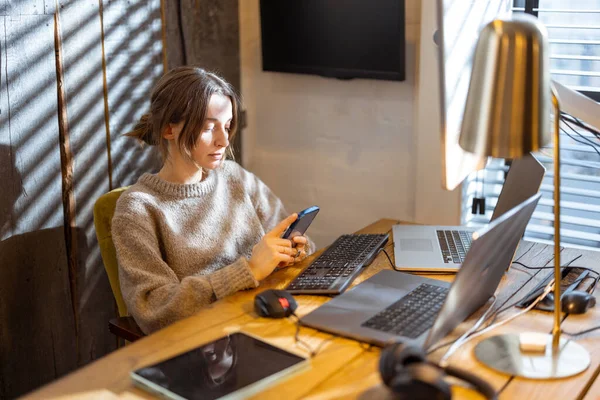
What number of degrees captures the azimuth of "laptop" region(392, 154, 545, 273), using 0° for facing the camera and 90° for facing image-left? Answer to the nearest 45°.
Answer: approximately 90°

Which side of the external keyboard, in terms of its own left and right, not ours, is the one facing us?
left

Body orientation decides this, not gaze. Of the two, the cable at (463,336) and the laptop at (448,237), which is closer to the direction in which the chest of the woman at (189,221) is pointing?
the cable

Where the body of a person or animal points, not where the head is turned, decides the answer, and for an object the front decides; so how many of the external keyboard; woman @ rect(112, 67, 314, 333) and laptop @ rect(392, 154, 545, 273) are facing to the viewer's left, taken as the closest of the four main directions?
2

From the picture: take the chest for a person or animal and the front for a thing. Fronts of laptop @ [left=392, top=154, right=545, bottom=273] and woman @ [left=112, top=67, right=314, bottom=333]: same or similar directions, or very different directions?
very different directions

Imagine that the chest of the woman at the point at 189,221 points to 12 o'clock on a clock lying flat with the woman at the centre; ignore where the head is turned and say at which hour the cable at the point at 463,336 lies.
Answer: The cable is roughly at 12 o'clock from the woman.

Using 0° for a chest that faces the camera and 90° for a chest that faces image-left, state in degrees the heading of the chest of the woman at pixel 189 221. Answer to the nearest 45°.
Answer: approximately 315°

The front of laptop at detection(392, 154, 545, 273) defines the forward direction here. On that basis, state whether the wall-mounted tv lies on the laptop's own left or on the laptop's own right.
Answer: on the laptop's own right
